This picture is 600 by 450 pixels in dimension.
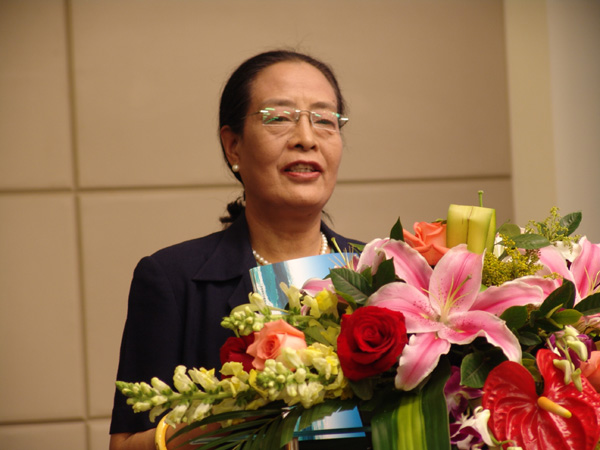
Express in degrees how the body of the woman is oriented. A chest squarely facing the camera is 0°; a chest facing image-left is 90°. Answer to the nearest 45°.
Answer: approximately 315°
